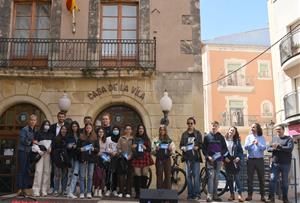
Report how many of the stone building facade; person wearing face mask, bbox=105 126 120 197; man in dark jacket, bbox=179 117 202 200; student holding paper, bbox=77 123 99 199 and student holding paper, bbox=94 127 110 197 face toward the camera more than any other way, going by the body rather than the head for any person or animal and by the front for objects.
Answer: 5

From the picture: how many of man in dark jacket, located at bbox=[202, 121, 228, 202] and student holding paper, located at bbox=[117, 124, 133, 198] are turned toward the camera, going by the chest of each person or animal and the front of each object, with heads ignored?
2

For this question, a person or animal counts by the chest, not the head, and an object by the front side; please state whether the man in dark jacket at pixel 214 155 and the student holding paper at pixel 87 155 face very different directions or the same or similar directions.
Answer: same or similar directions

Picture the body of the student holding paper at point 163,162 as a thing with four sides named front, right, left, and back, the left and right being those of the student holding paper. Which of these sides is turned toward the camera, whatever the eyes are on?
front

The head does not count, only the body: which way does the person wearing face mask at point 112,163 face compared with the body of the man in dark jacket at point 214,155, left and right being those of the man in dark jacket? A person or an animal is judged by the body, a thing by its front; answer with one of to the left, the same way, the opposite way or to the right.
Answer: the same way

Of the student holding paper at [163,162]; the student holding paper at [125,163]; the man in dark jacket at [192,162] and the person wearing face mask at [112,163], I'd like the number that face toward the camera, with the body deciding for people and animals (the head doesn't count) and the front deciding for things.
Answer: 4

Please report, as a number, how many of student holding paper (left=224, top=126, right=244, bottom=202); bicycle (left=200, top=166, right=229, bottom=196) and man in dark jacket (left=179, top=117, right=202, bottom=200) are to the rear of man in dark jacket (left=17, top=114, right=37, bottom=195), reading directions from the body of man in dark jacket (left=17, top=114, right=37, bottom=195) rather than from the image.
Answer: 0

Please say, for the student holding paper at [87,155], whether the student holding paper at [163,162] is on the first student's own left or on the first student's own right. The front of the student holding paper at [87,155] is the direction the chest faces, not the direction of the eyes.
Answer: on the first student's own left

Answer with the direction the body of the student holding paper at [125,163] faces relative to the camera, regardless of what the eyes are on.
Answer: toward the camera

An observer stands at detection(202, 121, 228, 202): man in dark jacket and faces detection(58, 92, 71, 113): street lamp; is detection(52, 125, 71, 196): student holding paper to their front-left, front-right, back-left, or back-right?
front-left

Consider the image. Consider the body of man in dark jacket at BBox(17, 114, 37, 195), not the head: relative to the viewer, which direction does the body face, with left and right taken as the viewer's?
facing the viewer and to the right of the viewer

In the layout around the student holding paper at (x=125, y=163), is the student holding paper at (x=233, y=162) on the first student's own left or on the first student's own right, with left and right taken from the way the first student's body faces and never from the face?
on the first student's own left

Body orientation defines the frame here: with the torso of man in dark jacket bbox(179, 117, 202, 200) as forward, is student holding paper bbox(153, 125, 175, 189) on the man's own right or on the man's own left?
on the man's own right

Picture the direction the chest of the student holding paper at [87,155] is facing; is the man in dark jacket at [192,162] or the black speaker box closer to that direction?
the black speaker box

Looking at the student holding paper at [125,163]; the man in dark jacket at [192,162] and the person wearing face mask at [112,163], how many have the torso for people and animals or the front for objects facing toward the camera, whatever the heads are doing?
3

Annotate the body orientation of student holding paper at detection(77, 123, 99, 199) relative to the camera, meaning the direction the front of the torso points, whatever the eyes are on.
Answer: toward the camera

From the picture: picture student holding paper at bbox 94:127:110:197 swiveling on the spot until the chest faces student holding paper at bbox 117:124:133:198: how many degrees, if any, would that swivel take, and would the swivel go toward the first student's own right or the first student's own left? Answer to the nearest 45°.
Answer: approximately 90° to the first student's own left
